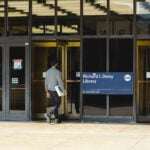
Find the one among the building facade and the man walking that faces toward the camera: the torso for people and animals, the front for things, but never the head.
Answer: the building facade

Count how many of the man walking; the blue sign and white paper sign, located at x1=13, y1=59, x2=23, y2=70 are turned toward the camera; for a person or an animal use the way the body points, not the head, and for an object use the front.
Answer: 2

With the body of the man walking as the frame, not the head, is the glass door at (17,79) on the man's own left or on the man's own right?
on the man's own left

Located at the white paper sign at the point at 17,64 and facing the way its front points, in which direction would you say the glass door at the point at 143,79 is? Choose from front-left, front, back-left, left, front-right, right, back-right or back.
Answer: left

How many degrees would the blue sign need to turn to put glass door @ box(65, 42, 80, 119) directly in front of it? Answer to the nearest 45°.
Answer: approximately 135° to its right

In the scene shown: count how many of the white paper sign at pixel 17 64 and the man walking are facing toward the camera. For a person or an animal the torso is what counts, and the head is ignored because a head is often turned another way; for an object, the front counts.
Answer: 1

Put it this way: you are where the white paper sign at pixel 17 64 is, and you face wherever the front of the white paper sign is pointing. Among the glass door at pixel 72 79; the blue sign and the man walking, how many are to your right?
0

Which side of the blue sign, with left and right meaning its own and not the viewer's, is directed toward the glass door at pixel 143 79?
left

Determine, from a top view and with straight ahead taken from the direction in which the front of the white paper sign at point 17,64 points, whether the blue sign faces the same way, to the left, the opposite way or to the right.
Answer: the same way

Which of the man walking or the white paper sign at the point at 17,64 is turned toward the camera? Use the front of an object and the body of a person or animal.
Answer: the white paper sign

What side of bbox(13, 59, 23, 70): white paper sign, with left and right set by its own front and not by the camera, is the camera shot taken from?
front

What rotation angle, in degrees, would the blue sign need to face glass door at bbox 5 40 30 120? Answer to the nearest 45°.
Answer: approximately 90° to its right

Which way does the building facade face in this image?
toward the camera

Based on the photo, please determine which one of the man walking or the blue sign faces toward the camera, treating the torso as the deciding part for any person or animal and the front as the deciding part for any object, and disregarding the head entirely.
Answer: the blue sign

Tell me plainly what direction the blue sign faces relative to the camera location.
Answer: facing the viewer
